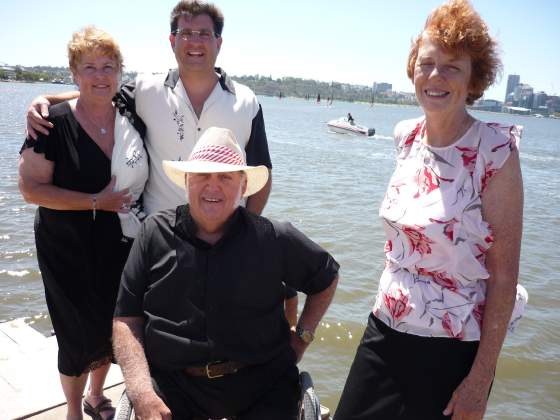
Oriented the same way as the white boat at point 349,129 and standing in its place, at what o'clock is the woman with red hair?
The woman with red hair is roughly at 9 o'clock from the white boat.

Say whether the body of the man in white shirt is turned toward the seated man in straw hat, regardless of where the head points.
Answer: yes

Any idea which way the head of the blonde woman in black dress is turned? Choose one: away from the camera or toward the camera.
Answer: toward the camera

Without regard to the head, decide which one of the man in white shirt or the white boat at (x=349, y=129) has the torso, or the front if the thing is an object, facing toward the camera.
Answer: the man in white shirt

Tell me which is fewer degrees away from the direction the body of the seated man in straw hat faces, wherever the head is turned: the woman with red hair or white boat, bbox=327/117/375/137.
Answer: the woman with red hair

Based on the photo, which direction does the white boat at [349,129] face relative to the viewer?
to the viewer's left

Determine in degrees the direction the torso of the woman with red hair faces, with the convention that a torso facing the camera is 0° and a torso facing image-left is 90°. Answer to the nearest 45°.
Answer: approximately 45°

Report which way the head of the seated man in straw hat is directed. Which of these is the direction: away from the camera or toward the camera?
toward the camera

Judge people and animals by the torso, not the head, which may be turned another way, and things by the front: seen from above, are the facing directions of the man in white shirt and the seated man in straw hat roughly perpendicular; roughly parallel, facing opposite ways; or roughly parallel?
roughly parallel

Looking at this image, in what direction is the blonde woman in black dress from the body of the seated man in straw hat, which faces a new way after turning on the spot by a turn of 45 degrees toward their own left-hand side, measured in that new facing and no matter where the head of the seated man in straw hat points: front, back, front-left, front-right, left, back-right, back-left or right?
back

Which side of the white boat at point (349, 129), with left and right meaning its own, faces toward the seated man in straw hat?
left

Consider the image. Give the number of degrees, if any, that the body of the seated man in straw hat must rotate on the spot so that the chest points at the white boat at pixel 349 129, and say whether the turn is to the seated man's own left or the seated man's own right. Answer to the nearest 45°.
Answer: approximately 180°

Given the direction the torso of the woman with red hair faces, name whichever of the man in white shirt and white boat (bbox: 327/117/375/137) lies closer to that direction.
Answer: the man in white shirt

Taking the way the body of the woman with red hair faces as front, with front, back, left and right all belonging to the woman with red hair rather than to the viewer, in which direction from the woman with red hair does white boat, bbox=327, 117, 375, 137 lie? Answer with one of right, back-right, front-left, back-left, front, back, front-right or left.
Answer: back-right

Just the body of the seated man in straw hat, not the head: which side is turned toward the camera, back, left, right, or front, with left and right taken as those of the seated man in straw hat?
front
